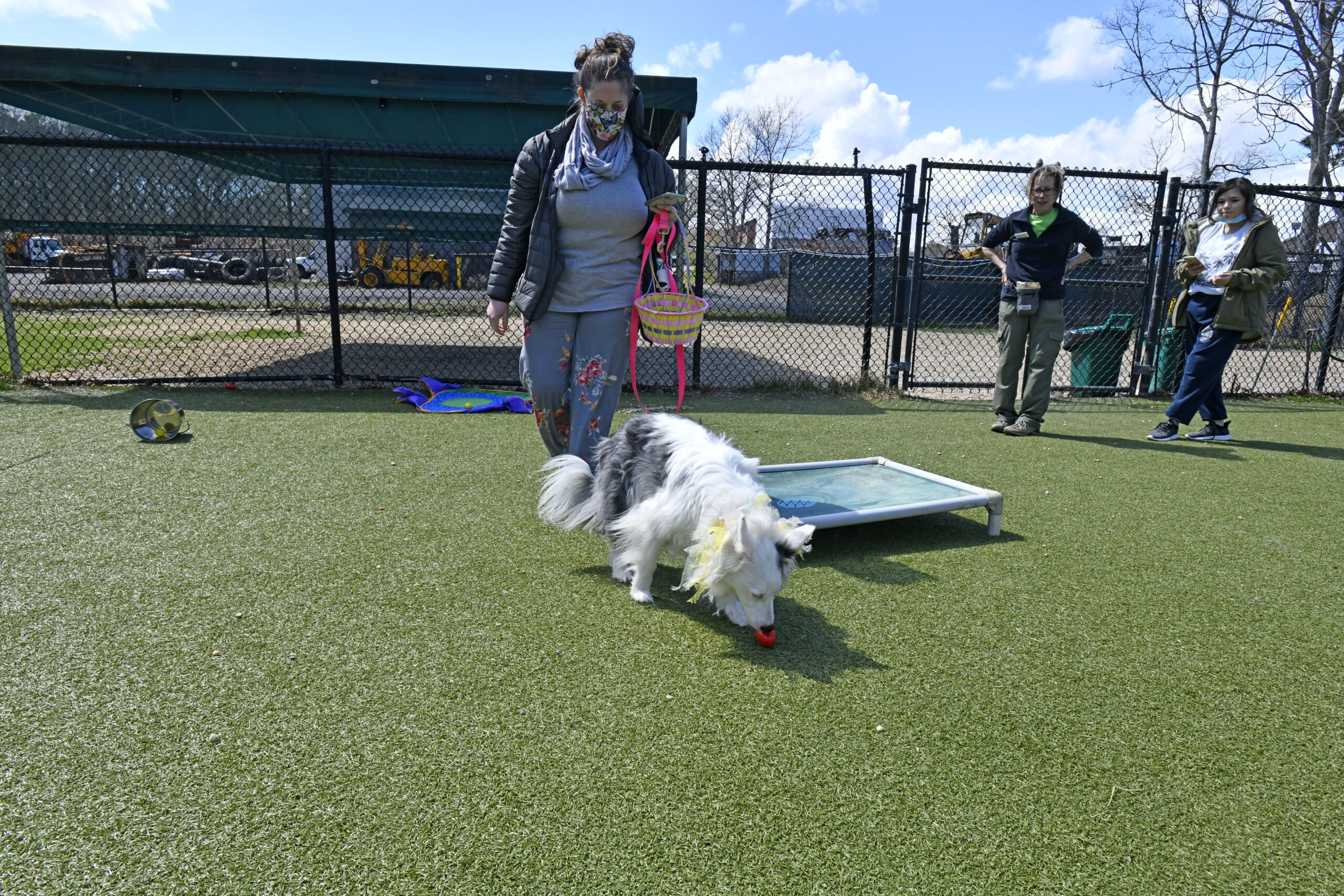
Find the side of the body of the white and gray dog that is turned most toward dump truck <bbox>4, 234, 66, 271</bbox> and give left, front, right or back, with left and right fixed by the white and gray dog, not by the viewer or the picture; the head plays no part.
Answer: back

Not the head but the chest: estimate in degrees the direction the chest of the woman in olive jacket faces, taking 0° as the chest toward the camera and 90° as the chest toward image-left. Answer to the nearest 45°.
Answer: approximately 45°

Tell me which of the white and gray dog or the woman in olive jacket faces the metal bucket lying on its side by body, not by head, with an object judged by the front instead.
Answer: the woman in olive jacket

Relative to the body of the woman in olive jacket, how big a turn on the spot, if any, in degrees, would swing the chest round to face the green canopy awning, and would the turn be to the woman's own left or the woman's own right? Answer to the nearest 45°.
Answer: approximately 45° to the woman's own right

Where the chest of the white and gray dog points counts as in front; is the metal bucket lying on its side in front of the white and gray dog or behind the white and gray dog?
behind

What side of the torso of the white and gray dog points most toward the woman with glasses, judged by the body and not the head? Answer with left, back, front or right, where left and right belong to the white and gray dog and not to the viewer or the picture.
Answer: left

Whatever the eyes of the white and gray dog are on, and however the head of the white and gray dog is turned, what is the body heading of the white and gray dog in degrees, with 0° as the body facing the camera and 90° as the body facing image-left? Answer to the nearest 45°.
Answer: approximately 315°

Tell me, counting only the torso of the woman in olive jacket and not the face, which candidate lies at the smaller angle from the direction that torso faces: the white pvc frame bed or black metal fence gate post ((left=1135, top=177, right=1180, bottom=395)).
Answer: the white pvc frame bed

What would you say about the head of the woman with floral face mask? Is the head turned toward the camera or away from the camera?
toward the camera

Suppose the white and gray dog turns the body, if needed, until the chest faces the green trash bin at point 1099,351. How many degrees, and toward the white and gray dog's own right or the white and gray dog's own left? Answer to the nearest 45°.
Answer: approximately 90° to the white and gray dog's own left

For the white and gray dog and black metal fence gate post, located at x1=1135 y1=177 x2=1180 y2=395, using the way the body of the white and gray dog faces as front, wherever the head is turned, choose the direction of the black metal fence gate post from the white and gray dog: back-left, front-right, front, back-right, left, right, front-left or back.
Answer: left

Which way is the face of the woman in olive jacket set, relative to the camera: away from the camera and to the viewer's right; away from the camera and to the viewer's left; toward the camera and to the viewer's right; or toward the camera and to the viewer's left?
toward the camera and to the viewer's left

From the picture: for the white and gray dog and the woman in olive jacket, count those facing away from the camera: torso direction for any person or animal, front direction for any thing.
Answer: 0

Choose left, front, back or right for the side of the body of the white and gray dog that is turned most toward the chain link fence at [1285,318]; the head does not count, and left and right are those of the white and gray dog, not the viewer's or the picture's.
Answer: left
